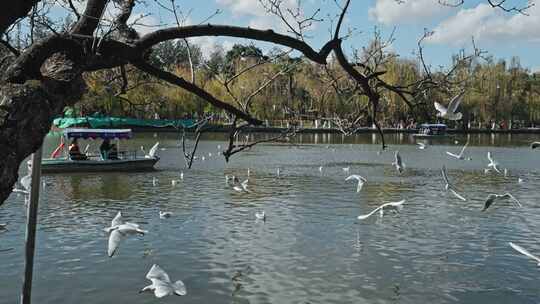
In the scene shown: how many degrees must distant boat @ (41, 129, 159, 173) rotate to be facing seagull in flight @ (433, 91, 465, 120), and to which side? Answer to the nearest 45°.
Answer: approximately 90° to its right
